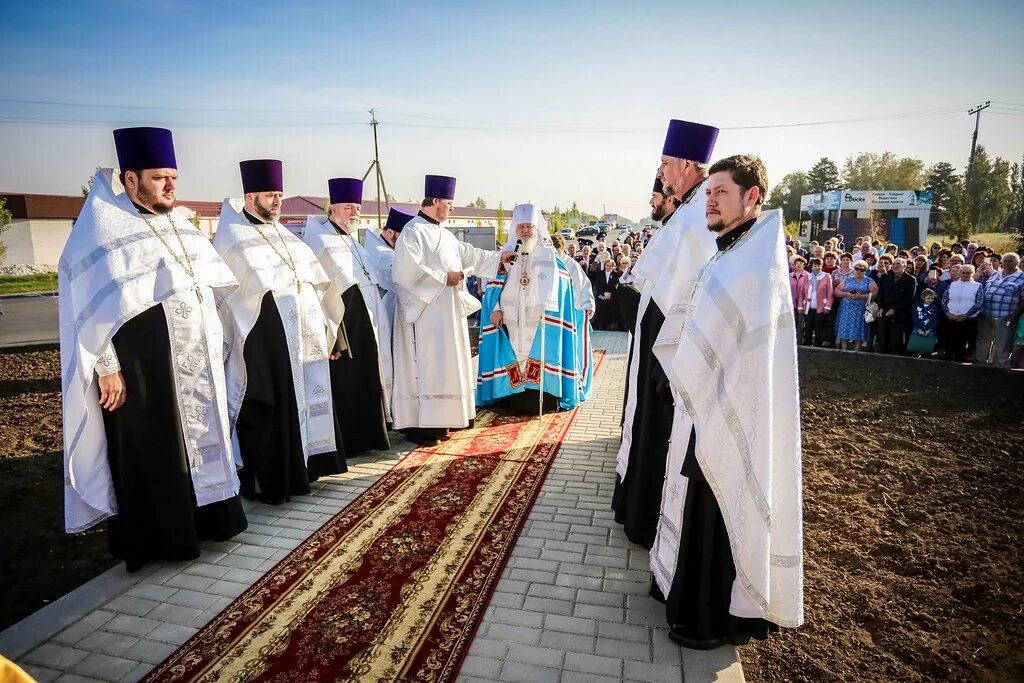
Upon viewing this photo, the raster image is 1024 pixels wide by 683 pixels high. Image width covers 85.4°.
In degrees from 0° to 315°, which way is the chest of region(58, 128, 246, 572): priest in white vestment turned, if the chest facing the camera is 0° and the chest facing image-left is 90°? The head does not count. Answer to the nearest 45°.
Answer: approximately 315°

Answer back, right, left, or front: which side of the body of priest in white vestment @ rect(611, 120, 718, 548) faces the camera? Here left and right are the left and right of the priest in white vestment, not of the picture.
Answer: left

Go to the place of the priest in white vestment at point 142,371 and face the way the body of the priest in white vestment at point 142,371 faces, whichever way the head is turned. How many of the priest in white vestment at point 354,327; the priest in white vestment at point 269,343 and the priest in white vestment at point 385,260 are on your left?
3

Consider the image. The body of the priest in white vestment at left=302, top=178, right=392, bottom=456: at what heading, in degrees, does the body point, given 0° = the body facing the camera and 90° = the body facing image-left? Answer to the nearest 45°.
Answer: approximately 315°

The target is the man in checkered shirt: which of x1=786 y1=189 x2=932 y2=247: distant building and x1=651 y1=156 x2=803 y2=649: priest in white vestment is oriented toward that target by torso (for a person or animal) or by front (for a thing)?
the distant building

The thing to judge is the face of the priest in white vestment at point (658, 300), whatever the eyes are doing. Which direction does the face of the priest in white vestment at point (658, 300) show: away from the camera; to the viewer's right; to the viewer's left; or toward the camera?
to the viewer's left

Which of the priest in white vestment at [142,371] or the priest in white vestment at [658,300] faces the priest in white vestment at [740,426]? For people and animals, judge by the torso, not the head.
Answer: the priest in white vestment at [142,371]

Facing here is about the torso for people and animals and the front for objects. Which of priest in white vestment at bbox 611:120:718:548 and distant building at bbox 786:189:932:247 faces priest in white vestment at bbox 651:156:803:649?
the distant building

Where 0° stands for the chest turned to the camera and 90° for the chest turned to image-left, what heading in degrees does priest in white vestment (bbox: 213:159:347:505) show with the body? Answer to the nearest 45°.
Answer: approximately 315°

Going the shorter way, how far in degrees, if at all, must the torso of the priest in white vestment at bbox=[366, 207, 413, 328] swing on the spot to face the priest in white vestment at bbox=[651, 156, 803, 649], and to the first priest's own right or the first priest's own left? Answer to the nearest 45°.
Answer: approximately 45° to the first priest's own right

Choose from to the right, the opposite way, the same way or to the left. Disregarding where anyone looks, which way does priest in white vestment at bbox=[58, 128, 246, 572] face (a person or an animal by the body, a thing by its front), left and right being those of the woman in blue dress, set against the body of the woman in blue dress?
to the left

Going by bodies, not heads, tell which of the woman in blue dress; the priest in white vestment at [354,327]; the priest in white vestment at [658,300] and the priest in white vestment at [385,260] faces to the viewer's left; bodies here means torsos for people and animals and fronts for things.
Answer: the priest in white vestment at [658,300]

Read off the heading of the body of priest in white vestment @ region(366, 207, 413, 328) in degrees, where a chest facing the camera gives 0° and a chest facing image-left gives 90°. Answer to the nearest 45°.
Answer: approximately 315°

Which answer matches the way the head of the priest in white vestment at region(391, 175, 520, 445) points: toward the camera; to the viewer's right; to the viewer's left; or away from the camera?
to the viewer's right
